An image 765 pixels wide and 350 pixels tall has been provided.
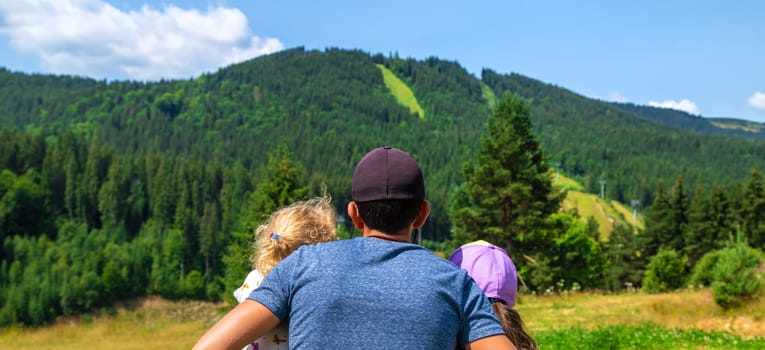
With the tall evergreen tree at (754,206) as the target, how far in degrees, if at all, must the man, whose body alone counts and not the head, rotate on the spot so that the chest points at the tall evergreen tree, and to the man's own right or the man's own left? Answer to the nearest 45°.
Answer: approximately 45° to the man's own right

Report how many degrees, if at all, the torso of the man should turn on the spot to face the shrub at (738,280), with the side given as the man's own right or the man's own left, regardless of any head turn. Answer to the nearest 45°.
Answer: approximately 45° to the man's own right

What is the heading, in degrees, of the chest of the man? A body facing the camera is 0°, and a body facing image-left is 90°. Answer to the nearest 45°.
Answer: approximately 180°

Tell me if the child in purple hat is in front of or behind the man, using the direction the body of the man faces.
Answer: in front

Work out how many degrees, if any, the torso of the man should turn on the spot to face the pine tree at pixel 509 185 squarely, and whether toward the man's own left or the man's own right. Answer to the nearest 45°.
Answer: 0° — they already face it

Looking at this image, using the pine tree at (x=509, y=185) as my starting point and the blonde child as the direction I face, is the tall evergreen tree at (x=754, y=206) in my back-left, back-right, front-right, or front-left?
back-left

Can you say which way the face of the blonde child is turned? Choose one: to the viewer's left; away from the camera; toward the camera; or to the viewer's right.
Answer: away from the camera

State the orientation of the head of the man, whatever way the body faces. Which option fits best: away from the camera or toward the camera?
away from the camera

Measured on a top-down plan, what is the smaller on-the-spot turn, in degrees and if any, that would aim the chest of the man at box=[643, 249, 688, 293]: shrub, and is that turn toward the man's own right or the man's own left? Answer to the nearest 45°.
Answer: approximately 45° to the man's own right

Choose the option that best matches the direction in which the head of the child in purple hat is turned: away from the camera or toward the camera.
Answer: away from the camera
